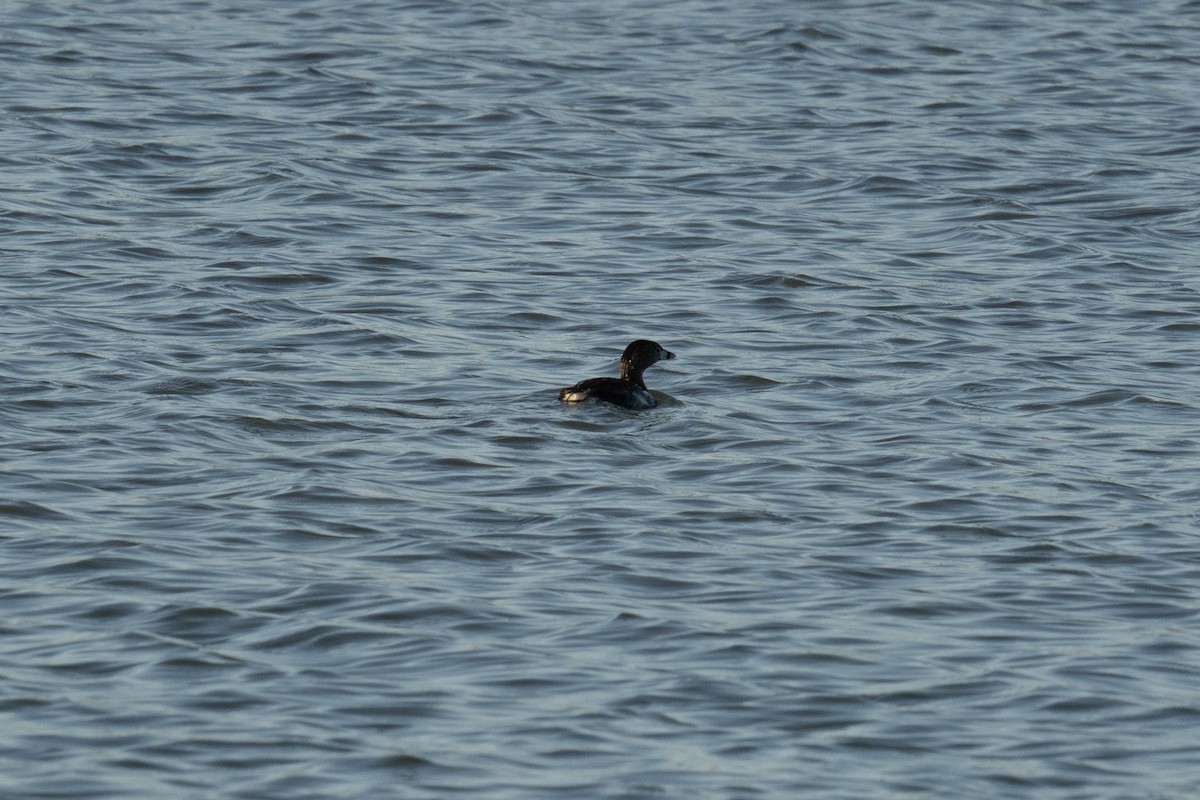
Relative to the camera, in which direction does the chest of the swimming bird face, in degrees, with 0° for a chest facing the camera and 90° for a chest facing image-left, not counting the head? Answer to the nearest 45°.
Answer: approximately 270°
